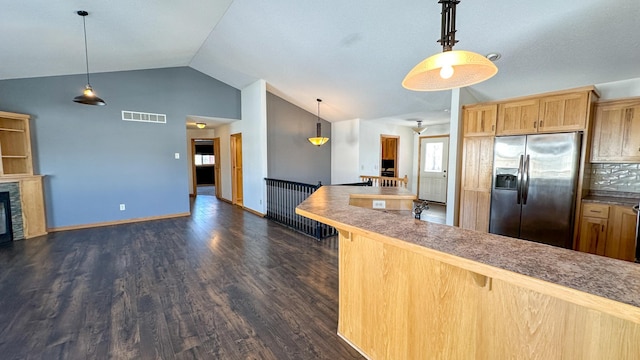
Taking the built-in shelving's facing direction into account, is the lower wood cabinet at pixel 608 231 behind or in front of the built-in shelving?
in front

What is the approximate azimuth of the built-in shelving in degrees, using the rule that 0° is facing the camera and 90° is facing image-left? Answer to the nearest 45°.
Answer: approximately 315°

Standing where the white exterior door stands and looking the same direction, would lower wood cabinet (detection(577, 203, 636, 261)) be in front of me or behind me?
in front

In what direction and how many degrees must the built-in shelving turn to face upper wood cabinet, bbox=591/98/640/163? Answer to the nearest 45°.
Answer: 0° — it already faces it

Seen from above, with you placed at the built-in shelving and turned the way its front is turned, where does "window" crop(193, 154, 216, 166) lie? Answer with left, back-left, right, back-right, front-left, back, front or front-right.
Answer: left

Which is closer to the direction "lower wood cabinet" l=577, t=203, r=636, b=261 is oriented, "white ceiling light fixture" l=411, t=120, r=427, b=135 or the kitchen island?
the kitchen island

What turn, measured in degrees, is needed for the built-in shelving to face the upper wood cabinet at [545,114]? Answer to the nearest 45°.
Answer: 0° — it already faces it

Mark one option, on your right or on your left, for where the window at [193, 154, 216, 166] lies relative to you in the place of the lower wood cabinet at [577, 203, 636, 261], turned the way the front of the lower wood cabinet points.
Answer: on your right

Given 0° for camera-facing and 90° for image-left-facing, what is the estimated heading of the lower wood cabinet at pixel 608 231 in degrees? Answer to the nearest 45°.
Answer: approximately 0°

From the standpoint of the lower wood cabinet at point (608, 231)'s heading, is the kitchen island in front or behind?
in front
